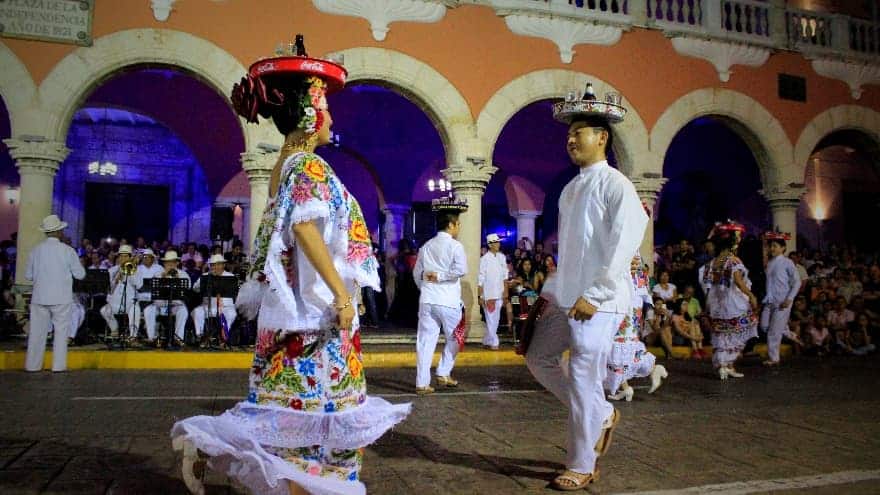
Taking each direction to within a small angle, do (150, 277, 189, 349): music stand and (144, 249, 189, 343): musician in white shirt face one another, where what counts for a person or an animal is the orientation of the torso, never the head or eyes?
yes

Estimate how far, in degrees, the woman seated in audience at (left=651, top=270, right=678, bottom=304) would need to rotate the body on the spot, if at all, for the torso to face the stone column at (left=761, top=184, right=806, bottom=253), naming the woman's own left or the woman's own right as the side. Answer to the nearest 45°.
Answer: approximately 135° to the woman's own left

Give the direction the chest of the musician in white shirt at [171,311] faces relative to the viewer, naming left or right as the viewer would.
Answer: facing the viewer

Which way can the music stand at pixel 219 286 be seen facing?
away from the camera

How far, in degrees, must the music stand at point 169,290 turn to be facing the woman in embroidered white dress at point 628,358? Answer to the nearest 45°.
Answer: approximately 135° to its right

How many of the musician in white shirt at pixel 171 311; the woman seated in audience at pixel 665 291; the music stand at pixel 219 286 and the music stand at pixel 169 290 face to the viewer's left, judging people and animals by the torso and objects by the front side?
0

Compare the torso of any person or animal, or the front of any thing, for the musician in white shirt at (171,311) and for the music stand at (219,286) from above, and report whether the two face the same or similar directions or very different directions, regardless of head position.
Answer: very different directions

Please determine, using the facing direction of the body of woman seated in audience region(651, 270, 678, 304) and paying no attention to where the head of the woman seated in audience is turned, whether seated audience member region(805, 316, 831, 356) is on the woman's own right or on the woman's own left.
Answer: on the woman's own left

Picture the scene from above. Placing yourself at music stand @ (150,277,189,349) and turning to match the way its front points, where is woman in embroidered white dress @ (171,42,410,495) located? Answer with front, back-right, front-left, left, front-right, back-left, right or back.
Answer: back

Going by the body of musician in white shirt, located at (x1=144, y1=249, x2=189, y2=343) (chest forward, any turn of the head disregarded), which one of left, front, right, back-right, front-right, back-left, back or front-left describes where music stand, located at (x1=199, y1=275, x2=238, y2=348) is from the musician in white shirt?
front-left

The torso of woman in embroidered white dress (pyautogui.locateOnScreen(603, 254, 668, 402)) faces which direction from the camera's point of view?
to the viewer's left

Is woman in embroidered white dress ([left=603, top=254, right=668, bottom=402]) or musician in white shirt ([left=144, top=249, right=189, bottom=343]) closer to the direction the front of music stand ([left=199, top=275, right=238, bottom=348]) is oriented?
the musician in white shirt

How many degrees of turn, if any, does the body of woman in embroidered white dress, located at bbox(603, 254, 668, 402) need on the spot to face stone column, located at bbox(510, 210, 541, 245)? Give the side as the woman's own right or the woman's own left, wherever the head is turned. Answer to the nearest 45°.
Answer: approximately 90° to the woman's own right

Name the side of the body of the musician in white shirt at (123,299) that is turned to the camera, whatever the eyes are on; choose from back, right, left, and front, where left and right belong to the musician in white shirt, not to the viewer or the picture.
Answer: front

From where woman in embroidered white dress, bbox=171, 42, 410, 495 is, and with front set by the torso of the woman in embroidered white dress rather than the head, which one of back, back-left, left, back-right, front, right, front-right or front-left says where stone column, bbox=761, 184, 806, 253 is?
front-left

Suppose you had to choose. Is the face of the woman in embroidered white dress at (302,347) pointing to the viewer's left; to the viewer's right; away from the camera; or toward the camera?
to the viewer's right

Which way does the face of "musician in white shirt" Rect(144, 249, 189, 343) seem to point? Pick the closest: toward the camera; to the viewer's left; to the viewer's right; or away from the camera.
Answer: toward the camera
